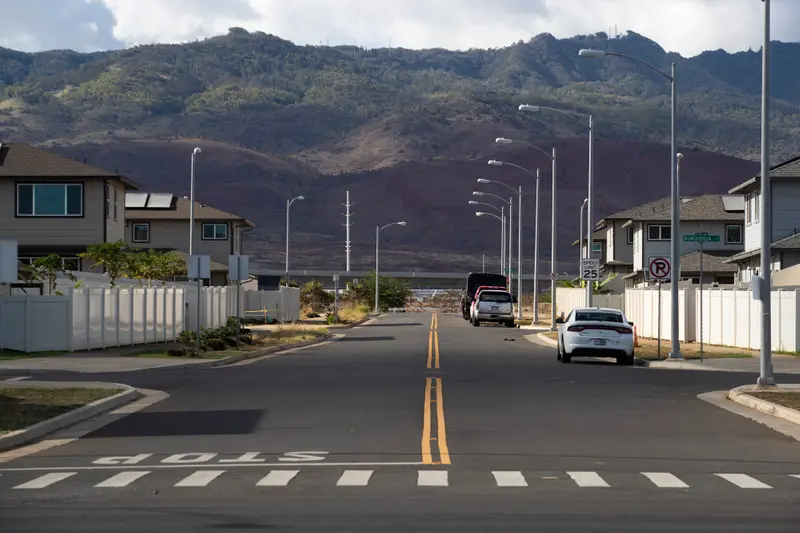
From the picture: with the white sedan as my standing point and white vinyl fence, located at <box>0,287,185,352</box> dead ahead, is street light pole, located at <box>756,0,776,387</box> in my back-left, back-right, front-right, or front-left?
back-left

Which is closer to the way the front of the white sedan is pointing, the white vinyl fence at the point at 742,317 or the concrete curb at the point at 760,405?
the white vinyl fence

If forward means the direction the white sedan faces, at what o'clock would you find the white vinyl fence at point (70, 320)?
The white vinyl fence is roughly at 9 o'clock from the white sedan.

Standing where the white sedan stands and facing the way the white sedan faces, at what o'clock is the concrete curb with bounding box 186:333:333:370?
The concrete curb is roughly at 9 o'clock from the white sedan.

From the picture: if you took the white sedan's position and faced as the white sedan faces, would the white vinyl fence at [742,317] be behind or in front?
in front

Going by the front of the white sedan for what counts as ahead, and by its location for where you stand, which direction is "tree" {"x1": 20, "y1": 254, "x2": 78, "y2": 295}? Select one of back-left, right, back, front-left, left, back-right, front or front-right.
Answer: left

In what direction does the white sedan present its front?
away from the camera

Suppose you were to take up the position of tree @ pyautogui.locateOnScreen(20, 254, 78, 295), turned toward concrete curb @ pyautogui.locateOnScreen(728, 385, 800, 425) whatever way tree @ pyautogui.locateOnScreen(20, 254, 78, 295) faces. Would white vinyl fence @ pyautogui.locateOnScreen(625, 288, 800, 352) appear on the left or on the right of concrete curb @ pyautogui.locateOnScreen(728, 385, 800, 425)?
left
